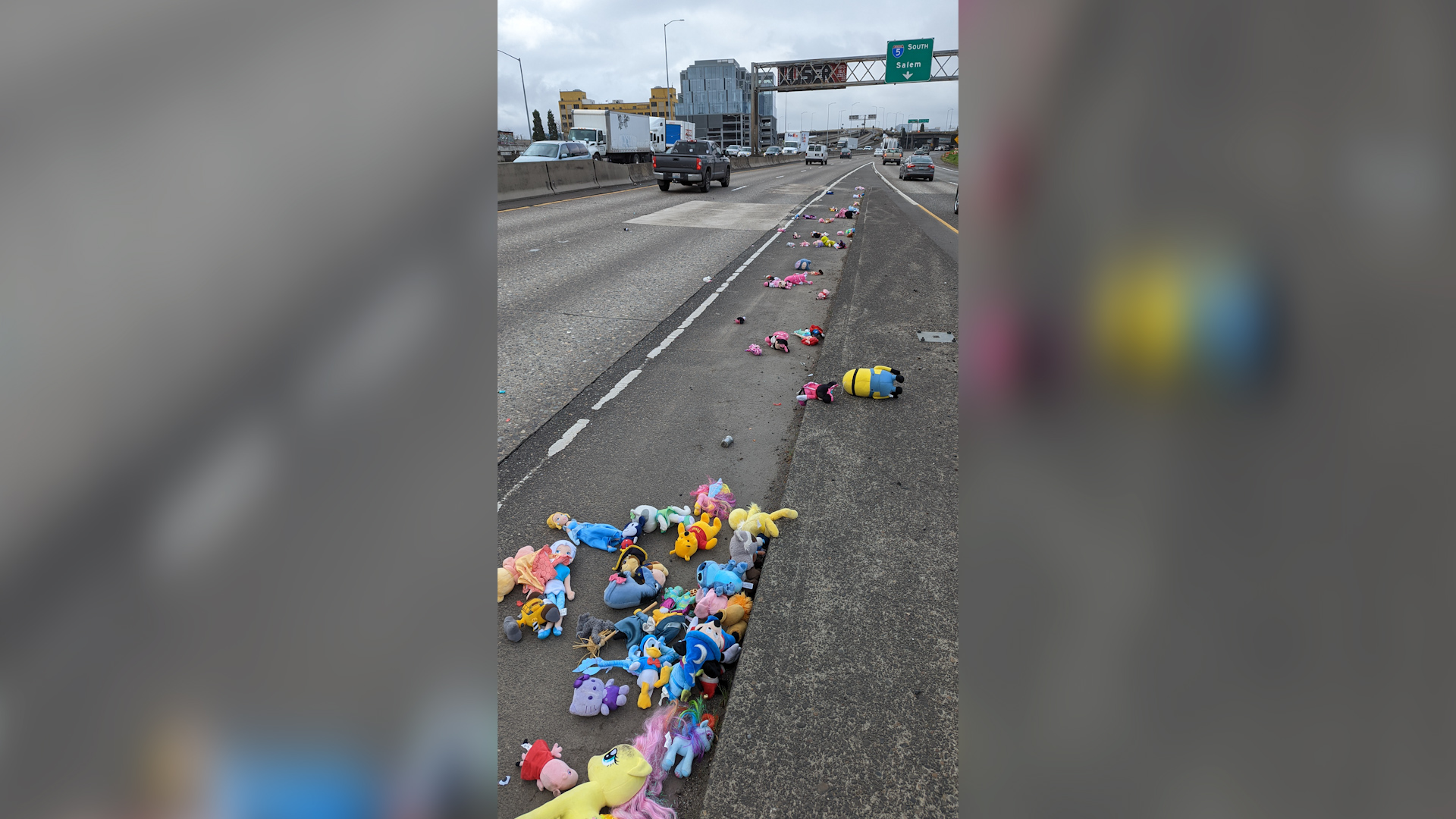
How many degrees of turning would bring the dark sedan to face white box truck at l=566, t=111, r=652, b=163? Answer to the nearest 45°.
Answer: approximately 90° to its left

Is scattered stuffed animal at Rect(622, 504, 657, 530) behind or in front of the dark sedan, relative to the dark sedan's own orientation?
behind

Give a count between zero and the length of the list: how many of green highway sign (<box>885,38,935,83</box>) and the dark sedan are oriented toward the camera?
1

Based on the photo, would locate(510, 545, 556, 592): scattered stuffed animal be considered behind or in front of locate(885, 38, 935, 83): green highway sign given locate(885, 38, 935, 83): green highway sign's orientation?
in front

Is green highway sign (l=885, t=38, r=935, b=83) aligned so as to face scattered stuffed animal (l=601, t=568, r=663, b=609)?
yes

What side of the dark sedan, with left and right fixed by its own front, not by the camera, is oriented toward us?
back

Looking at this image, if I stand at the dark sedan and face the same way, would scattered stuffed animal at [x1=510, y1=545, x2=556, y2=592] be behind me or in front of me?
behind

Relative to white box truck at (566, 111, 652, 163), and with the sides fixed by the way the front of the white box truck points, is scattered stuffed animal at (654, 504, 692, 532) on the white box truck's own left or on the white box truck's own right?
on the white box truck's own left

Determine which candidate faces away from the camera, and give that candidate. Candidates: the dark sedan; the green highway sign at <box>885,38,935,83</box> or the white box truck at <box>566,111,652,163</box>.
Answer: the dark sedan

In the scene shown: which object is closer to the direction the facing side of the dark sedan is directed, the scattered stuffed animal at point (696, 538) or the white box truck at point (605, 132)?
the white box truck

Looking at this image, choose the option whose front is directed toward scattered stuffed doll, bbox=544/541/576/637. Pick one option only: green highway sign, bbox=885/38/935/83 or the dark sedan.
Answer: the green highway sign

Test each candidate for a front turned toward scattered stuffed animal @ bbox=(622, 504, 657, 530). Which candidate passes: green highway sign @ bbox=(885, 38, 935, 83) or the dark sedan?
the green highway sign

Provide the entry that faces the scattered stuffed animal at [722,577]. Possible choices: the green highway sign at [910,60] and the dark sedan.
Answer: the green highway sign

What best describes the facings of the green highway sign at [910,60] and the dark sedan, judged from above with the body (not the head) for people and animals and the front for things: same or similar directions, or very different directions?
very different directions

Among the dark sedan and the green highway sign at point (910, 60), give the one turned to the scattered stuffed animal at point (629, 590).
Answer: the green highway sign
